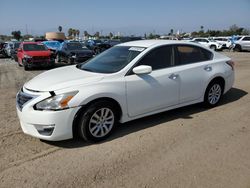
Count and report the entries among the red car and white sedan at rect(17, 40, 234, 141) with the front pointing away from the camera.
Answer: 0

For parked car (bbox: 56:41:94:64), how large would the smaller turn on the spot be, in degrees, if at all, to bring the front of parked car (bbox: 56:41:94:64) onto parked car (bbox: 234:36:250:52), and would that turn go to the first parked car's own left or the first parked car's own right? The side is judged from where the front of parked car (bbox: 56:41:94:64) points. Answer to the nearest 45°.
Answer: approximately 90° to the first parked car's own left

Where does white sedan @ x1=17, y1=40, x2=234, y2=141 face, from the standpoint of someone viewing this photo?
facing the viewer and to the left of the viewer

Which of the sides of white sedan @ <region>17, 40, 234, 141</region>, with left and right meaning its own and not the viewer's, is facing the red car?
right

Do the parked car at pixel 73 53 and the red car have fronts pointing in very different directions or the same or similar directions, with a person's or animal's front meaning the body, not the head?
same or similar directions

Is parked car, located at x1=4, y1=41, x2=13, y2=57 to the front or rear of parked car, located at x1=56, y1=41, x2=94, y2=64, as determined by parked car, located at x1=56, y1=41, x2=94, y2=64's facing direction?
to the rear

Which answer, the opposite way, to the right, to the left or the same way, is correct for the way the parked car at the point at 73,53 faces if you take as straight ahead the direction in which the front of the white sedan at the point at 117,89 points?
to the left

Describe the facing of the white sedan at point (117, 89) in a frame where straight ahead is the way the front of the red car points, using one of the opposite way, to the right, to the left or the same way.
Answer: to the right

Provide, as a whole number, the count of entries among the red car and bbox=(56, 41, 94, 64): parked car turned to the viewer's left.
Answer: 0

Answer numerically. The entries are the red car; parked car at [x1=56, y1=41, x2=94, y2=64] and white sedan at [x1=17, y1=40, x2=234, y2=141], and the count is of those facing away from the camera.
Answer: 0

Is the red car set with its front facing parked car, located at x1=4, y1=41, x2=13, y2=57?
no

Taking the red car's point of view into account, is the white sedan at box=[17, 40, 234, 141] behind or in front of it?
in front

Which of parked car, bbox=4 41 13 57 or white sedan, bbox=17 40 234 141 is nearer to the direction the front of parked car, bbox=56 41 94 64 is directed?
the white sedan

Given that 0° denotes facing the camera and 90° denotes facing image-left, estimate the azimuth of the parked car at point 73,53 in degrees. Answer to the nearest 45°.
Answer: approximately 315°

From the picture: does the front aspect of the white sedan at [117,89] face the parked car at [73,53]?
no

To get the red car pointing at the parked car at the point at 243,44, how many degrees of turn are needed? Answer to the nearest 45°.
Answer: approximately 45° to its left

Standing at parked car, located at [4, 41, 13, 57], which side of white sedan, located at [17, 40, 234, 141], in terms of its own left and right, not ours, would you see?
right

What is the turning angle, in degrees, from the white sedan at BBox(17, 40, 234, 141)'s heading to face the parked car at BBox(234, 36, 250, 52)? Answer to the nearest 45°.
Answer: approximately 180°

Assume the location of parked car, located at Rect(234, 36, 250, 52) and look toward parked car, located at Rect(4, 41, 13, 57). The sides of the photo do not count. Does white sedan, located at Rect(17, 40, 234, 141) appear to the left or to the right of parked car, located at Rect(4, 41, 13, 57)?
left
